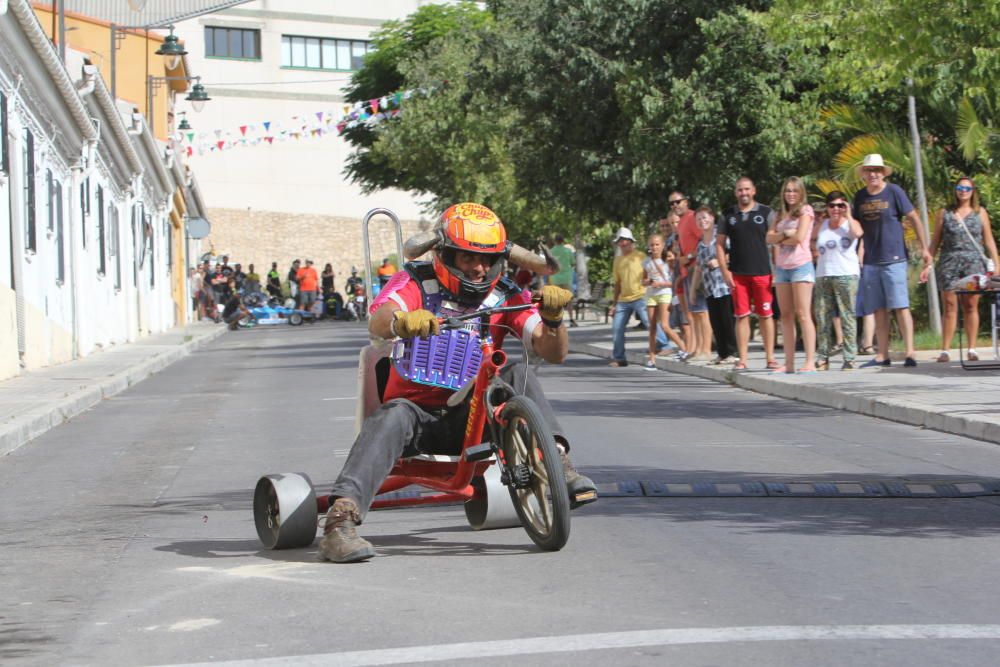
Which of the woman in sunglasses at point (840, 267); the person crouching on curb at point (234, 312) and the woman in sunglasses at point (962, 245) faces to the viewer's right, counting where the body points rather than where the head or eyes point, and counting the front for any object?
the person crouching on curb

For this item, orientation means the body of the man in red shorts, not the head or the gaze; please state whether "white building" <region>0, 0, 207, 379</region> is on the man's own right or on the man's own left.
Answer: on the man's own right

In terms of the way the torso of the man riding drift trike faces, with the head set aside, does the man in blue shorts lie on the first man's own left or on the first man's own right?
on the first man's own left

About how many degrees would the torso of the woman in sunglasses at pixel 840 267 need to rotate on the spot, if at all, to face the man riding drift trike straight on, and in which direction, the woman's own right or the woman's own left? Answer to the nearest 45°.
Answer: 0° — they already face them

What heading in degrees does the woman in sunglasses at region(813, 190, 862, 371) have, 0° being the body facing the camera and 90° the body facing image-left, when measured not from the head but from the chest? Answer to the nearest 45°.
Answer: approximately 0°

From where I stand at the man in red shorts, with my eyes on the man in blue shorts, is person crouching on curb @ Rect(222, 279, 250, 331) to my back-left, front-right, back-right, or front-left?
back-left

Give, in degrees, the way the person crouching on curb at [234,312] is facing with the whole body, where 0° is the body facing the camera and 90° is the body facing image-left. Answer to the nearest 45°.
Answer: approximately 270°

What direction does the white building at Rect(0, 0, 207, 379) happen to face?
to the viewer's right

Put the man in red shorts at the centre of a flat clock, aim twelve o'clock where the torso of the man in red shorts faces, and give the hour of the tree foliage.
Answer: The tree foliage is roughly at 6 o'clock from the man in red shorts.

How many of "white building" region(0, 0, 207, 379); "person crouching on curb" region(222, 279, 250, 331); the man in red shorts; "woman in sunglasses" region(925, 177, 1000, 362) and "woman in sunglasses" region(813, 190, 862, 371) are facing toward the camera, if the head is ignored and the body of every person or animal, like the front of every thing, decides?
3
